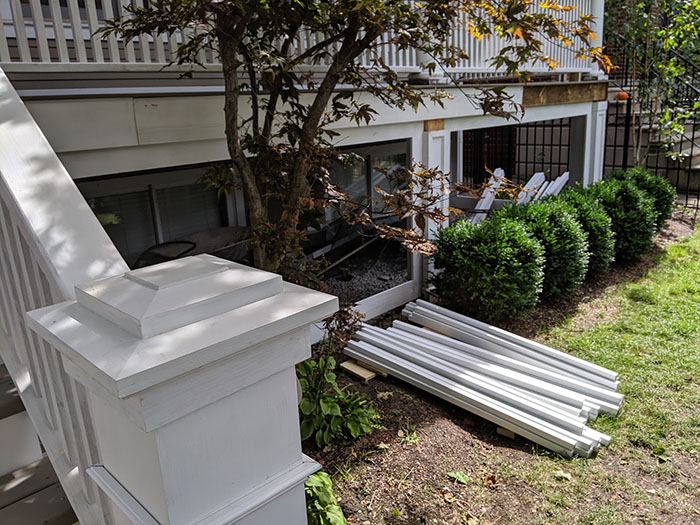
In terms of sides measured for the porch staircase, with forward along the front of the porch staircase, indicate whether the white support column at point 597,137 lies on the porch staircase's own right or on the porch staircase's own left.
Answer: on the porch staircase's own left

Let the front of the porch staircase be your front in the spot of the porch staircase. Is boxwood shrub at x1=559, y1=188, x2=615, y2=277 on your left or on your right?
on your left

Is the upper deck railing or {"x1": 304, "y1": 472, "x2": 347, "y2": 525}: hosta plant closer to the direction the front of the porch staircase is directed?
the hosta plant

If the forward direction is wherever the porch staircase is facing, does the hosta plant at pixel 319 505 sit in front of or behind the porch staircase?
in front

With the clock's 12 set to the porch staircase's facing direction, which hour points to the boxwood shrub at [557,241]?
The boxwood shrub is roughly at 10 o'clock from the porch staircase.

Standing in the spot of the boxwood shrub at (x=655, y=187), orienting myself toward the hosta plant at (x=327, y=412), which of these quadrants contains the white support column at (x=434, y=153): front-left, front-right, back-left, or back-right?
front-right

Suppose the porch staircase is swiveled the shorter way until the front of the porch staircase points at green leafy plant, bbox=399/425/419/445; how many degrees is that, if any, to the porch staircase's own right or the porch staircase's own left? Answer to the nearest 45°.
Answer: approximately 45° to the porch staircase's own left

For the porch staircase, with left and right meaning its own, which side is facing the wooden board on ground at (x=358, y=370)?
left

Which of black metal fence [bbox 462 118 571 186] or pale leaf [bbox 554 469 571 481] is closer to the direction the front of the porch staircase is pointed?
the pale leaf

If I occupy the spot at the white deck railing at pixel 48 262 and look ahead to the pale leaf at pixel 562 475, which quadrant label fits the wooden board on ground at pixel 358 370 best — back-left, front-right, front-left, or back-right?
front-left

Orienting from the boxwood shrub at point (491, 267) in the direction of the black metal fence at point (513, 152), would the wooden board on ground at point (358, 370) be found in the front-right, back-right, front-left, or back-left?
back-left

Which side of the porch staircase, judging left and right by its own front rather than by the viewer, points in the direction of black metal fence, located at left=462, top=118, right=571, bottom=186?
left

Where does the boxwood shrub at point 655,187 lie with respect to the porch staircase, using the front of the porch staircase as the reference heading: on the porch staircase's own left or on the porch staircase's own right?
on the porch staircase's own left

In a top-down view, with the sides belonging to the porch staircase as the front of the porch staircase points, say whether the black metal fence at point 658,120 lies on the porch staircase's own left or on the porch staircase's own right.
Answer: on the porch staircase's own left

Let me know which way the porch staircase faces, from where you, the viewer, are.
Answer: facing the viewer and to the right of the viewer
